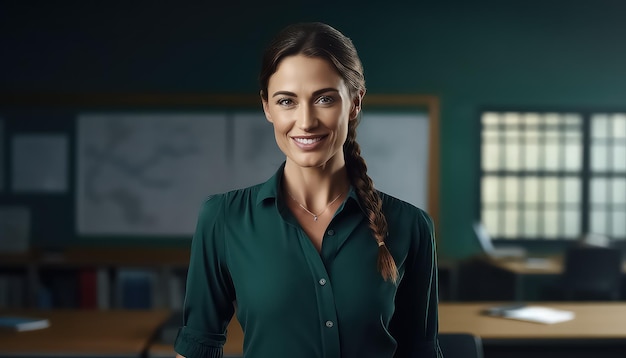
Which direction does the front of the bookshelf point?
toward the camera

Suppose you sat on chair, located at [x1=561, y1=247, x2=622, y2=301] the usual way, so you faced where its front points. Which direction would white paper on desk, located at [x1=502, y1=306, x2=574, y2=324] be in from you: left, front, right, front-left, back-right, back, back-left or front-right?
back

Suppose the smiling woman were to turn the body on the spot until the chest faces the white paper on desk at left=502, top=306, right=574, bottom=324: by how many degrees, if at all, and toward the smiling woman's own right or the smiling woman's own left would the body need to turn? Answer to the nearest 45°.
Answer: approximately 135° to the smiling woman's own left

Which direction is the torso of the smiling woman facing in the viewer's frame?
toward the camera

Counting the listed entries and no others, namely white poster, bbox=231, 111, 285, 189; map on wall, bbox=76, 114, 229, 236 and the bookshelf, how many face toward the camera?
3

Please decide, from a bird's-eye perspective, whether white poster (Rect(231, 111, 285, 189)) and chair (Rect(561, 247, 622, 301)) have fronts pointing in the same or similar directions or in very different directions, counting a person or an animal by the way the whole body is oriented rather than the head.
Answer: very different directions

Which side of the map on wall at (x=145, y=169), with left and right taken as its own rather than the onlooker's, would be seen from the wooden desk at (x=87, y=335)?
front

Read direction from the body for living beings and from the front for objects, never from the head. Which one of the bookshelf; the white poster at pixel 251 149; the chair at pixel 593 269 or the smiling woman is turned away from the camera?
the chair

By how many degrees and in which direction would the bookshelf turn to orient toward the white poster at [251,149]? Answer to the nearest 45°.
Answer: approximately 90° to its left

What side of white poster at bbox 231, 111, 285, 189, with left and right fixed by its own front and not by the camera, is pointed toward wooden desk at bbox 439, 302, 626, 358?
front

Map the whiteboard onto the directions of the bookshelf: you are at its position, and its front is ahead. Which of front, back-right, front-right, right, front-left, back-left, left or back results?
left

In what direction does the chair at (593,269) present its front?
away from the camera

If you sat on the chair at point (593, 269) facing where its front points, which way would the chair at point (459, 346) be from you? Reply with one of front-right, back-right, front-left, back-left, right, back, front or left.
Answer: back
